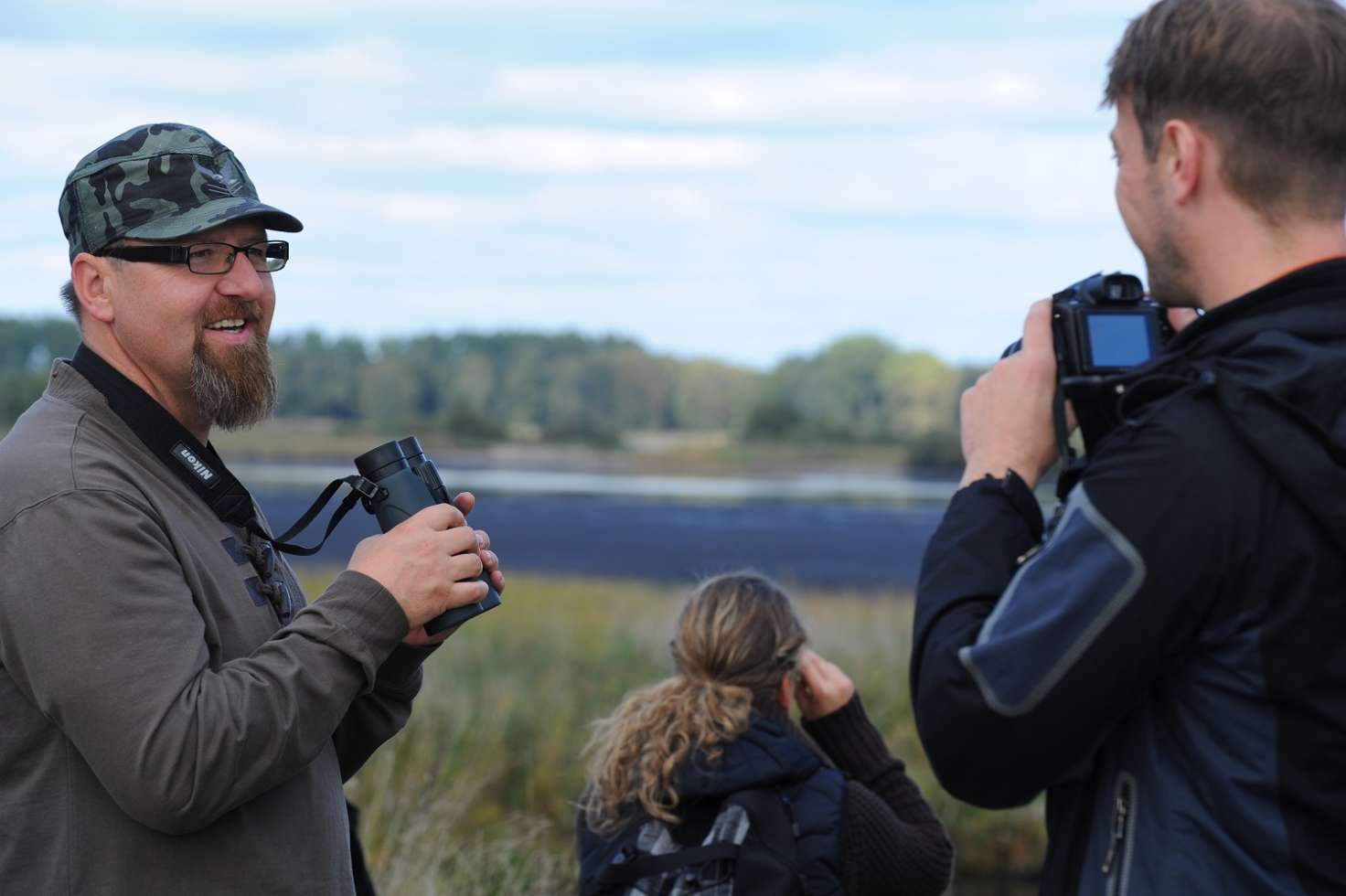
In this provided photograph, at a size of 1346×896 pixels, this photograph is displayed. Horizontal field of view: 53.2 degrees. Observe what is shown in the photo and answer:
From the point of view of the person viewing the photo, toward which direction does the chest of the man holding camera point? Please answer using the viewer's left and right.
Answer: facing away from the viewer and to the left of the viewer

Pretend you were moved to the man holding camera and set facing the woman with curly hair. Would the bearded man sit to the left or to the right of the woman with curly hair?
left

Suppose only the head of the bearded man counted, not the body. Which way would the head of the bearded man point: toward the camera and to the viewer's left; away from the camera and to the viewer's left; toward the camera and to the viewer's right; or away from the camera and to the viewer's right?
toward the camera and to the viewer's right

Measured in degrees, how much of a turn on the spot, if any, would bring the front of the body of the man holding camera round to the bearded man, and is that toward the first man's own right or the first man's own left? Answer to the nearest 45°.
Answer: approximately 45° to the first man's own left

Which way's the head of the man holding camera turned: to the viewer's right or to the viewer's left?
to the viewer's left
